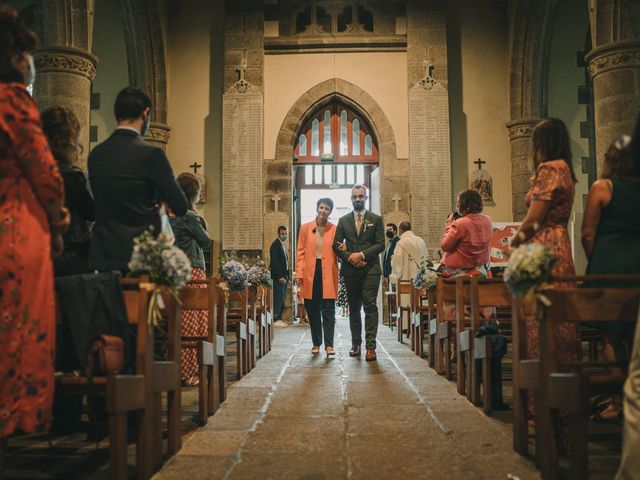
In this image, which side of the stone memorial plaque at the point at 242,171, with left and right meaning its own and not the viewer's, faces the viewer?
front

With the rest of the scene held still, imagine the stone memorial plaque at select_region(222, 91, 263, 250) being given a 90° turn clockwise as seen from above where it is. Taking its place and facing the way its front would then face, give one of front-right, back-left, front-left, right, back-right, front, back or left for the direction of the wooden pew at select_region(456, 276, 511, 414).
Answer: left

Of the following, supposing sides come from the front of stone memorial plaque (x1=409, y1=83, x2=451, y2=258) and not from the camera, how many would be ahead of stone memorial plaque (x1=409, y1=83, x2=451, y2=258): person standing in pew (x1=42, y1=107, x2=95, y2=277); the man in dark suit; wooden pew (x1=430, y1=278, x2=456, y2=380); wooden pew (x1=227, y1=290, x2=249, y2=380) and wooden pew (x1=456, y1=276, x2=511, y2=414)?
5

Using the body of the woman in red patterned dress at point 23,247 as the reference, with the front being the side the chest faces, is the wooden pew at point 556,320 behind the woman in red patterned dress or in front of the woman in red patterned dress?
in front

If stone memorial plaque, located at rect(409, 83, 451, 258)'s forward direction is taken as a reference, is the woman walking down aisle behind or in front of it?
in front

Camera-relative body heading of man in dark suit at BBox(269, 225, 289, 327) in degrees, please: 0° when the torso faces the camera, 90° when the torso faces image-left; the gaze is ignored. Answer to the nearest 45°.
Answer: approximately 315°

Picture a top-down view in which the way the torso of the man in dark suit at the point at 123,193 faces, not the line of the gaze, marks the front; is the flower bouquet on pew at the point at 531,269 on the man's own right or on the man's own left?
on the man's own right

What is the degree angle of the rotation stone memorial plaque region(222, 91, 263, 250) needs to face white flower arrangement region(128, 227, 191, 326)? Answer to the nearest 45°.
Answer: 0° — it already faces it

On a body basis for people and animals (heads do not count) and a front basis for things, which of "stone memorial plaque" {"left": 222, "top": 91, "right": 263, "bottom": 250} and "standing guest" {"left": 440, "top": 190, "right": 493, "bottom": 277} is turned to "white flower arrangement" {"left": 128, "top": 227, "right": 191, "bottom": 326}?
the stone memorial plaque

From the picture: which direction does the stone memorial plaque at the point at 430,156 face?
toward the camera

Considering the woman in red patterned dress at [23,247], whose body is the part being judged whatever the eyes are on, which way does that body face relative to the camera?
to the viewer's right

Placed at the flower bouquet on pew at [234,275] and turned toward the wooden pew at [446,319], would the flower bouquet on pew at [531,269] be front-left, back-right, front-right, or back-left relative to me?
front-right
